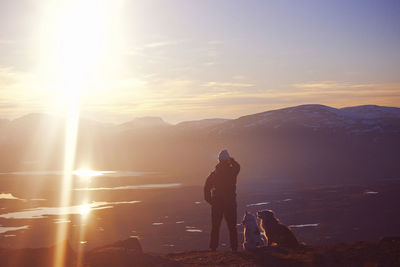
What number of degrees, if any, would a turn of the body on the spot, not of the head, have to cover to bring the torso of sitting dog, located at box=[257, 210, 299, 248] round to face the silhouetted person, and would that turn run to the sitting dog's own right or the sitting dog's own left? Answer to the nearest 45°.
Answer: approximately 45° to the sitting dog's own left
